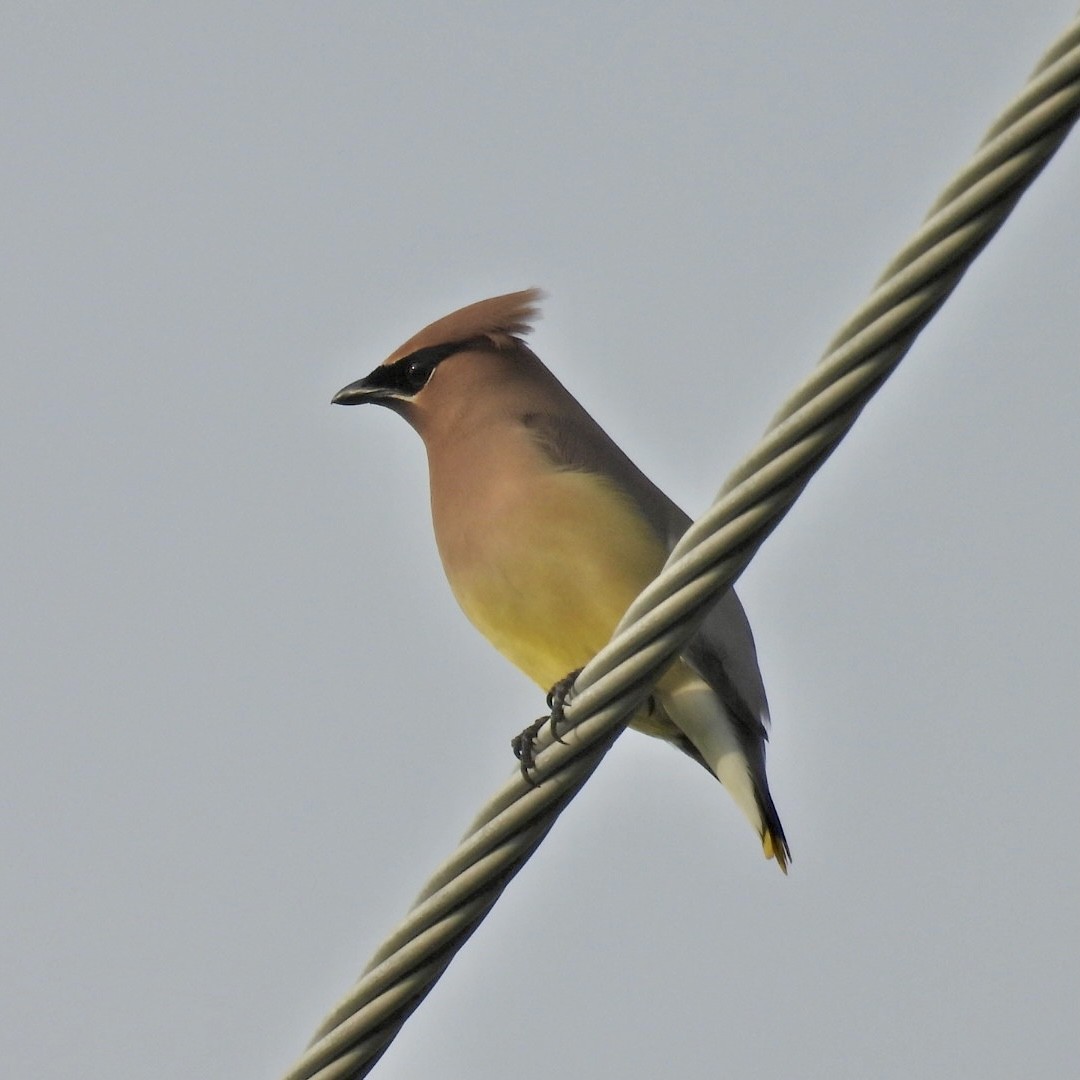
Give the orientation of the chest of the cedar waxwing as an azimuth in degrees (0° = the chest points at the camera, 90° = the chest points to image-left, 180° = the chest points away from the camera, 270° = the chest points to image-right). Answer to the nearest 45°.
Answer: approximately 90°
